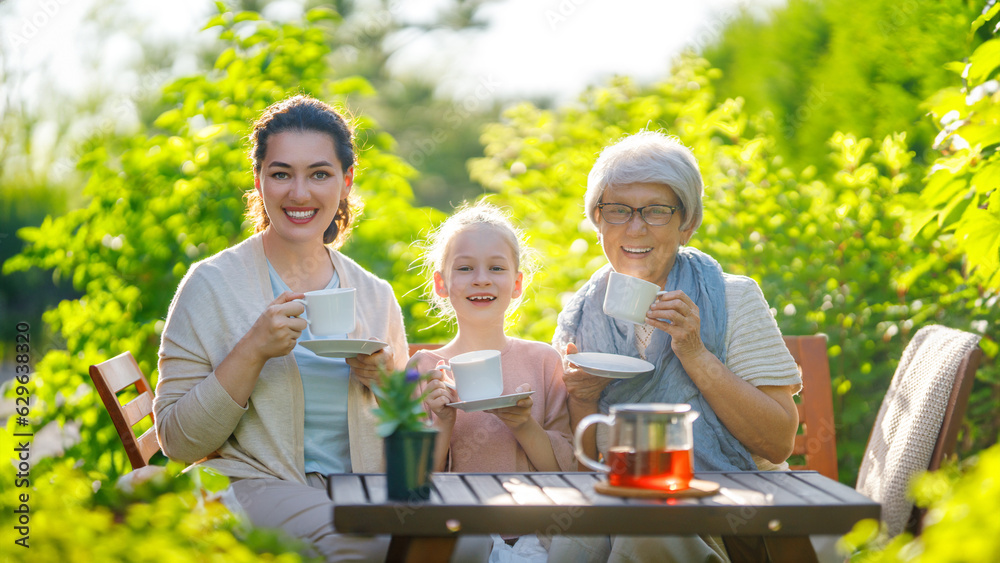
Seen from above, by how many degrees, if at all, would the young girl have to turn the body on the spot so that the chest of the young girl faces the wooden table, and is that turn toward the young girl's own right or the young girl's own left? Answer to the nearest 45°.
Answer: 0° — they already face it

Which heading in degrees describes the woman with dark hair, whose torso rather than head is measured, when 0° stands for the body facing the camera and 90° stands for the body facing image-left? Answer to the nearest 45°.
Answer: approximately 315°

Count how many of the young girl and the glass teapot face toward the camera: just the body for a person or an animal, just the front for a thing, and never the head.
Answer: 1

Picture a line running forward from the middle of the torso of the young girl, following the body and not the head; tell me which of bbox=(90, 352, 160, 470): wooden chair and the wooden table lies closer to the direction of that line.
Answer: the wooden table

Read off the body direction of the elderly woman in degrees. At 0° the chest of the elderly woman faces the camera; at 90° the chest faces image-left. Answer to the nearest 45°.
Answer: approximately 45°
